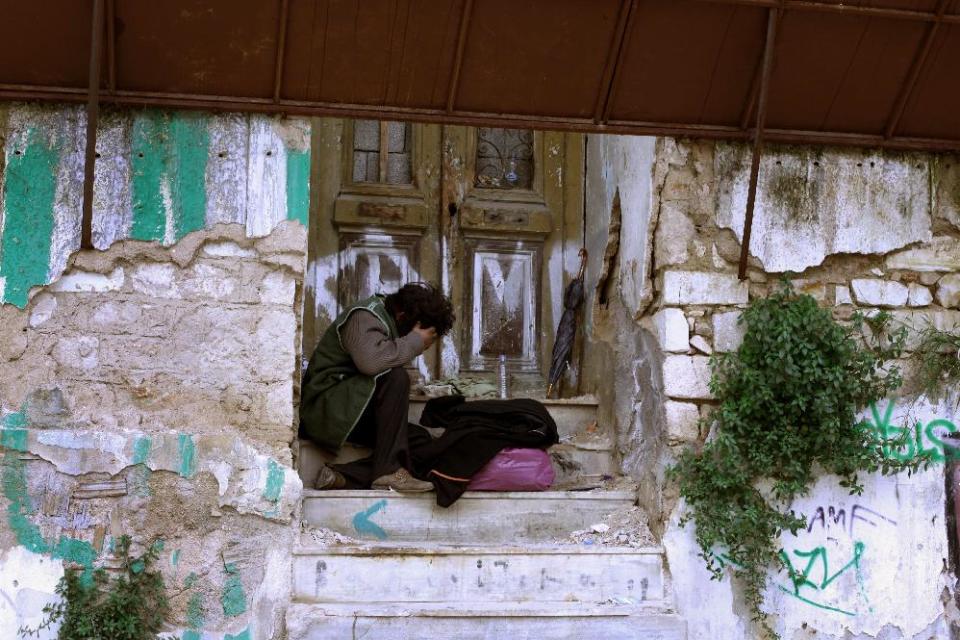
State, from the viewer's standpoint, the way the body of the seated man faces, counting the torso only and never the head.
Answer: to the viewer's right

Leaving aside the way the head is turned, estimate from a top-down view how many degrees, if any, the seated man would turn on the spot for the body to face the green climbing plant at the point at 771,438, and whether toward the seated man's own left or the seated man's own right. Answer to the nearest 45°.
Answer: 0° — they already face it

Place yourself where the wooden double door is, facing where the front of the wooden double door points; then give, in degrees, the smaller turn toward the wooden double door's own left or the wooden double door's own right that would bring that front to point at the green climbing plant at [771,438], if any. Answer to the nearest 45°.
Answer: approximately 45° to the wooden double door's own left

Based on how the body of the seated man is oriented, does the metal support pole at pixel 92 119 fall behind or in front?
behind

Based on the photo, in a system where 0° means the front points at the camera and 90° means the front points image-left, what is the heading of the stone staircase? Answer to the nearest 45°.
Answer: approximately 0°

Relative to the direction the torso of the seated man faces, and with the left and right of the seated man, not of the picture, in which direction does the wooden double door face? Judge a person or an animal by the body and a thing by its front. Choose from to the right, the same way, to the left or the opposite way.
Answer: to the right

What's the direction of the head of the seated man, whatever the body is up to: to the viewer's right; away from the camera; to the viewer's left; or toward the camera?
to the viewer's right

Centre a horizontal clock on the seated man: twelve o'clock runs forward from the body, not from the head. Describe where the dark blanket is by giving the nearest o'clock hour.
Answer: The dark blanket is roughly at 12 o'clock from the seated man.
